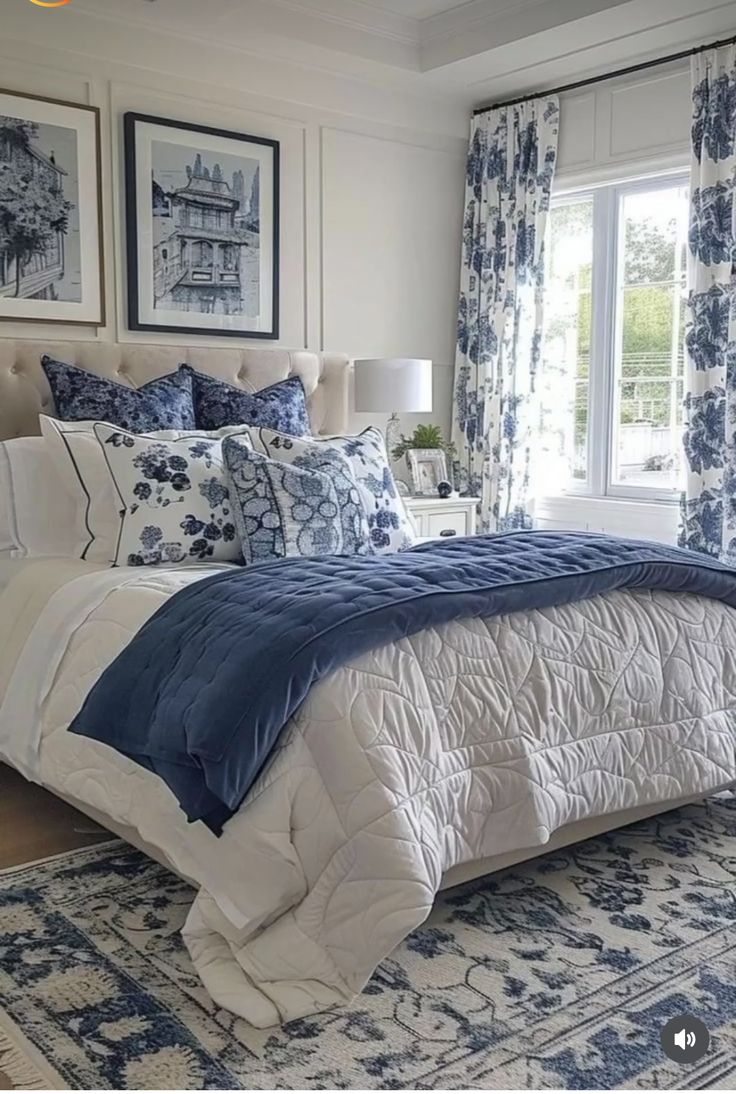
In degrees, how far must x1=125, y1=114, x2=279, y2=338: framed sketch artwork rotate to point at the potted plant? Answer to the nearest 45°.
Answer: approximately 45° to its left

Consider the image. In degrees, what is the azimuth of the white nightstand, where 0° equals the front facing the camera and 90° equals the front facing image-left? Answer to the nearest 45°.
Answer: approximately 315°

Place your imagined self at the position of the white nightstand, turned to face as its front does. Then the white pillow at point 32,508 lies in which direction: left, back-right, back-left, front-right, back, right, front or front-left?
right

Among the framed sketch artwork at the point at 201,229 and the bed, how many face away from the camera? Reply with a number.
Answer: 0

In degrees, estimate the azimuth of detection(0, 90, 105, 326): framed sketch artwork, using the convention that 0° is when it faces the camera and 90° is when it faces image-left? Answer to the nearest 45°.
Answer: approximately 315°

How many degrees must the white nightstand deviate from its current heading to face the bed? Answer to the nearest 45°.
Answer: approximately 45° to its right

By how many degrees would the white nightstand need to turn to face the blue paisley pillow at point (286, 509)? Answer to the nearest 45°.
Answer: approximately 45° to its right

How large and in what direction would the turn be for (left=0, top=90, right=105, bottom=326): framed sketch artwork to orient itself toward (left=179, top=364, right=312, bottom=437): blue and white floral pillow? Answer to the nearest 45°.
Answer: approximately 45° to its left

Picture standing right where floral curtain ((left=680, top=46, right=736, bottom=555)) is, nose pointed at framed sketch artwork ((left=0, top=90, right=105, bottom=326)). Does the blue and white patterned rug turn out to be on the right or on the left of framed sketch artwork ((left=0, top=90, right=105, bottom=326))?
left

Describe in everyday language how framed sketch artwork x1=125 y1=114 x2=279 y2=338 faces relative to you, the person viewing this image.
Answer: facing the viewer and to the right of the viewer
